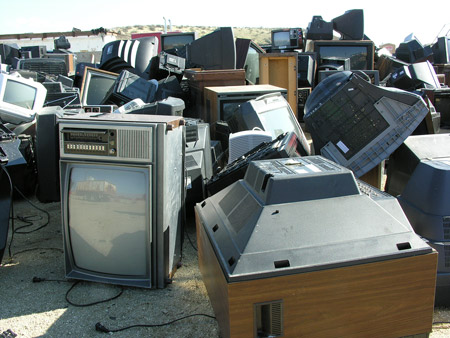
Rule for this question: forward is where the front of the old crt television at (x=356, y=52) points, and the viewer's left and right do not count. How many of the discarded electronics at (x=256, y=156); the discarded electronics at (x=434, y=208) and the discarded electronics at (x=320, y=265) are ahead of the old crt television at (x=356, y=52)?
3

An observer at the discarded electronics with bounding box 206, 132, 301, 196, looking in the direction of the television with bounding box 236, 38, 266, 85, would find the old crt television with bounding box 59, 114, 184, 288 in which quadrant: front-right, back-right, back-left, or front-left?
back-left

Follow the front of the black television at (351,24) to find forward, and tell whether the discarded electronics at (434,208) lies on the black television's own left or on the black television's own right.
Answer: on the black television's own right

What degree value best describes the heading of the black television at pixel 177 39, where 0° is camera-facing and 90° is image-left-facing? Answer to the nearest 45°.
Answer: approximately 0°

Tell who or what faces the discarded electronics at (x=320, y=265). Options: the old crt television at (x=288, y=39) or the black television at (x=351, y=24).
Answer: the old crt television

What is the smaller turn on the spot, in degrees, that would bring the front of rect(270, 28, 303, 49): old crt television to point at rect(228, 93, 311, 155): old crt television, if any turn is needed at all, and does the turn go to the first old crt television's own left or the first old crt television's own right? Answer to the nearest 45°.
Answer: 0° — it already faces it
